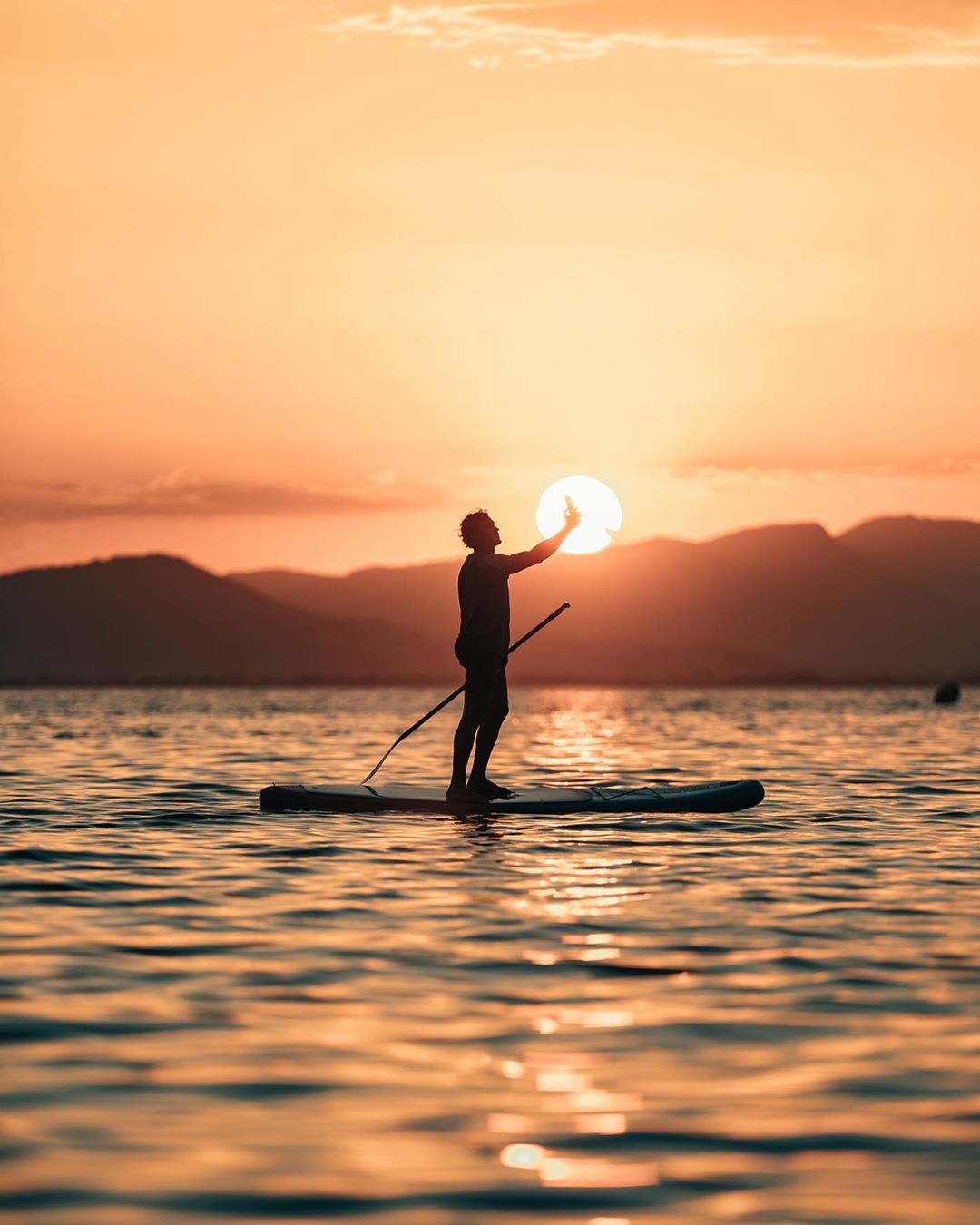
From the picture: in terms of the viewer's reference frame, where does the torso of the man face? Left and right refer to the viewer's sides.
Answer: facing to the right of the viewer

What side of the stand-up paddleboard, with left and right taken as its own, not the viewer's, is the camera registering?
right

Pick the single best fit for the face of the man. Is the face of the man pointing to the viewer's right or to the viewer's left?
to the viewer's right
